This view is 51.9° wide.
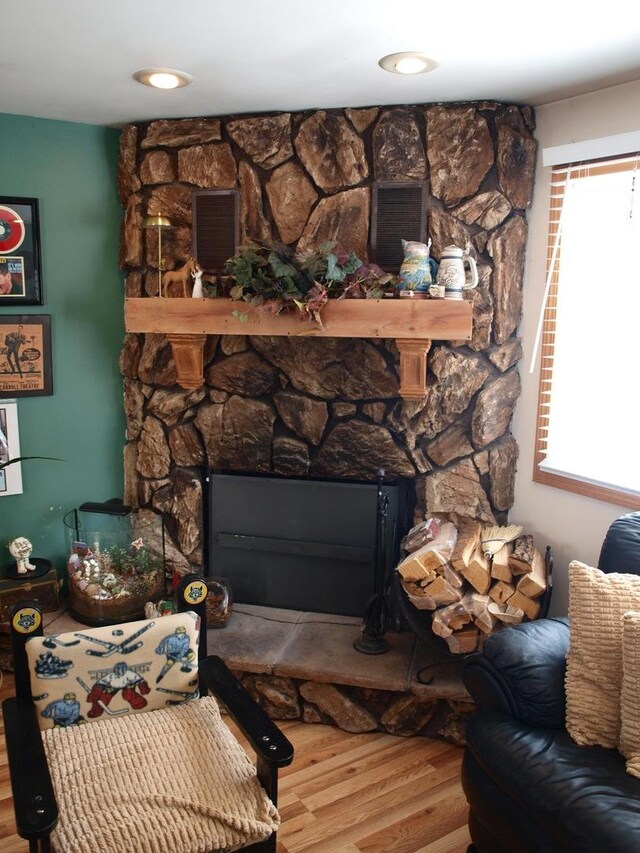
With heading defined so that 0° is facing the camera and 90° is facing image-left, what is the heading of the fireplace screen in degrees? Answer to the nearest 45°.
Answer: approximately 0°

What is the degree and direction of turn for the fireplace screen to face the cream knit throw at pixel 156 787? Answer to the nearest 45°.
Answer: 0° — it already faces it

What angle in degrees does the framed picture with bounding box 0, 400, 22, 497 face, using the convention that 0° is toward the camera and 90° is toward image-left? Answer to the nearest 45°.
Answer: approximately 315°

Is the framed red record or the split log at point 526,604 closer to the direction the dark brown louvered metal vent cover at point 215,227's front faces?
the split log

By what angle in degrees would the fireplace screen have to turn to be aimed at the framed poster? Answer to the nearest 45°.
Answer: approximately 90° to its right

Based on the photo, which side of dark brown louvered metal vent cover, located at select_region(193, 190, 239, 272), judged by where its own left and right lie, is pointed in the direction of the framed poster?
right

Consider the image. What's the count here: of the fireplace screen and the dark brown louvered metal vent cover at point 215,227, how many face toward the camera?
2
